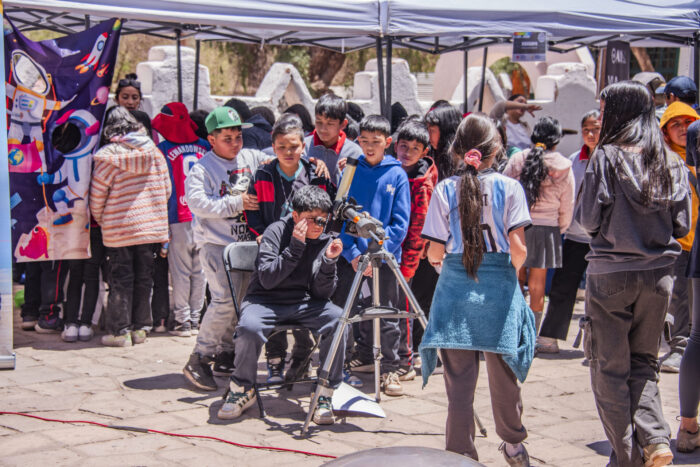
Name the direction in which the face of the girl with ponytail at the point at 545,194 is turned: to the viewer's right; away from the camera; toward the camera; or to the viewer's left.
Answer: away from the camera

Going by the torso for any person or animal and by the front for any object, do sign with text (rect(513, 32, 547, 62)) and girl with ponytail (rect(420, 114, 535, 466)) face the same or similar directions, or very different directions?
very different directions

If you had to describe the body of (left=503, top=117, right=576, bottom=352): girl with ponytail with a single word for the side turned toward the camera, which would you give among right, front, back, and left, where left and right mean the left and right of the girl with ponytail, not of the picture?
back

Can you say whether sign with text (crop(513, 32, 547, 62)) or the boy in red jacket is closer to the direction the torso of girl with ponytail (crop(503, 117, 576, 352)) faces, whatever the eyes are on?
the sign with text

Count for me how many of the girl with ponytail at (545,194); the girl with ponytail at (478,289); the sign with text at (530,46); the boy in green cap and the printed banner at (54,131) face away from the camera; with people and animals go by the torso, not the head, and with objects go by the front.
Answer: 2

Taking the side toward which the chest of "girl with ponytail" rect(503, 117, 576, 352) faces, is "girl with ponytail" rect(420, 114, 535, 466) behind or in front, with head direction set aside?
behind

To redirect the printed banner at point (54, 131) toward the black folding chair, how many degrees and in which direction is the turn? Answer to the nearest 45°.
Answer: approximately 45° to its left

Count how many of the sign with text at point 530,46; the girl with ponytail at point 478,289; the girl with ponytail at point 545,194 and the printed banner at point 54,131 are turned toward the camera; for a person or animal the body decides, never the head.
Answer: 2

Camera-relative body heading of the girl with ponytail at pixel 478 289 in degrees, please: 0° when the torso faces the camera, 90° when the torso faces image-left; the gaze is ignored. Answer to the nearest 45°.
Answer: approximately 180°

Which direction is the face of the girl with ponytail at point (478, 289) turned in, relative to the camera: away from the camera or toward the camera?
away from the camera
